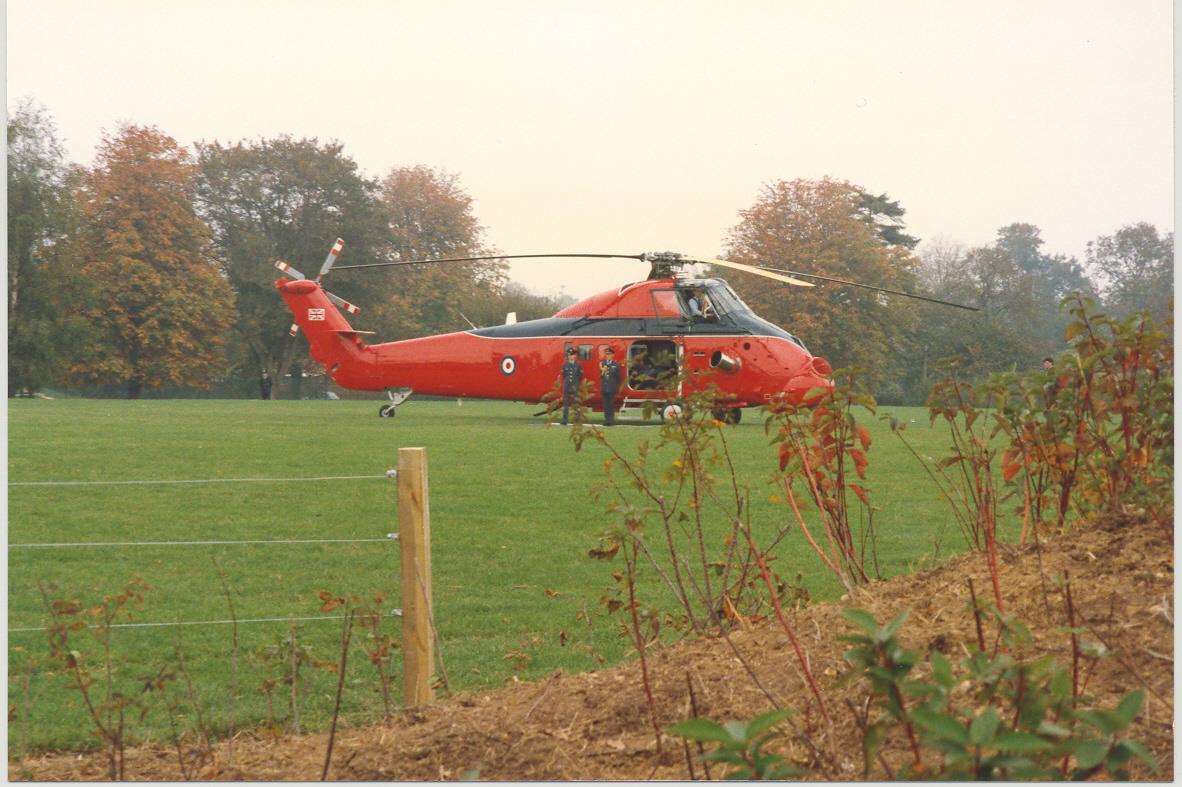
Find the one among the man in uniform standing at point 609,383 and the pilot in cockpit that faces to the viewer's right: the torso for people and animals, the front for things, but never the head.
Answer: the pilot in cockpit

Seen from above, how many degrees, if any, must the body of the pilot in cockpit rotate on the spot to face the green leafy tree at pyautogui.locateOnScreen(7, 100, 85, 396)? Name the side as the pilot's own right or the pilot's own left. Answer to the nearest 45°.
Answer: approximately 135° to the pilot's own left

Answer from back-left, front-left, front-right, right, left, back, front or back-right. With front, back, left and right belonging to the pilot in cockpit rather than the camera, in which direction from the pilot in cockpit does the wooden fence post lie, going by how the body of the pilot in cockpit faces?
right

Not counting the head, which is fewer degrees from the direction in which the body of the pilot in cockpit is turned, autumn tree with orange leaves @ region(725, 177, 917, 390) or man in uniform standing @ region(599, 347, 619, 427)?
the autumn tree with orange leaves

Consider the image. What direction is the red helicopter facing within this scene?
to the viewer's right

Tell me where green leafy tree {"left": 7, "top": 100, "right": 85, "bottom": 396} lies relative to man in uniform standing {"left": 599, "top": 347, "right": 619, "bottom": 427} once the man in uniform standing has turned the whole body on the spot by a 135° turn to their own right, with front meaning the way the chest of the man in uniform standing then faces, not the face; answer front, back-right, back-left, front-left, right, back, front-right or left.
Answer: front

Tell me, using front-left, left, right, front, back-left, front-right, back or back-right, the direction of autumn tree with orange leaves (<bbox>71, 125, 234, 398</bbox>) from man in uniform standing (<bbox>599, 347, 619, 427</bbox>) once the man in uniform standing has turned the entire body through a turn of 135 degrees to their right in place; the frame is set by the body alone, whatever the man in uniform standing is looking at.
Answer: front

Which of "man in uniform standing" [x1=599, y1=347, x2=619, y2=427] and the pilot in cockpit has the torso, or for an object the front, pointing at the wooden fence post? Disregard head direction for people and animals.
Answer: the man in uniform standing

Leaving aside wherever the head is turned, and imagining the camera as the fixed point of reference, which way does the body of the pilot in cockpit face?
to the viewer's right

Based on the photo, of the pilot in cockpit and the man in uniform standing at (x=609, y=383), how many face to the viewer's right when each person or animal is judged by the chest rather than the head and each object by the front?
1

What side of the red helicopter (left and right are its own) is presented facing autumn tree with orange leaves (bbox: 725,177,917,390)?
left

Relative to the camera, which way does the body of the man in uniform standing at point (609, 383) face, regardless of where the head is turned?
toward the camera

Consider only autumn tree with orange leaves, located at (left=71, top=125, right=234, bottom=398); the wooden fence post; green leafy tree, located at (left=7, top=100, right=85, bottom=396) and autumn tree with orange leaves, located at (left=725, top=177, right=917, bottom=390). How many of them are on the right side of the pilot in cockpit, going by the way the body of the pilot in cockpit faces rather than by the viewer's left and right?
1

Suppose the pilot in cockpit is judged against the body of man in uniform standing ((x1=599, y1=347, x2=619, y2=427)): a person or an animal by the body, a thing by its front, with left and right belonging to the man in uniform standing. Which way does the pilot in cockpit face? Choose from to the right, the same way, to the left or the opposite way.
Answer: to the left
